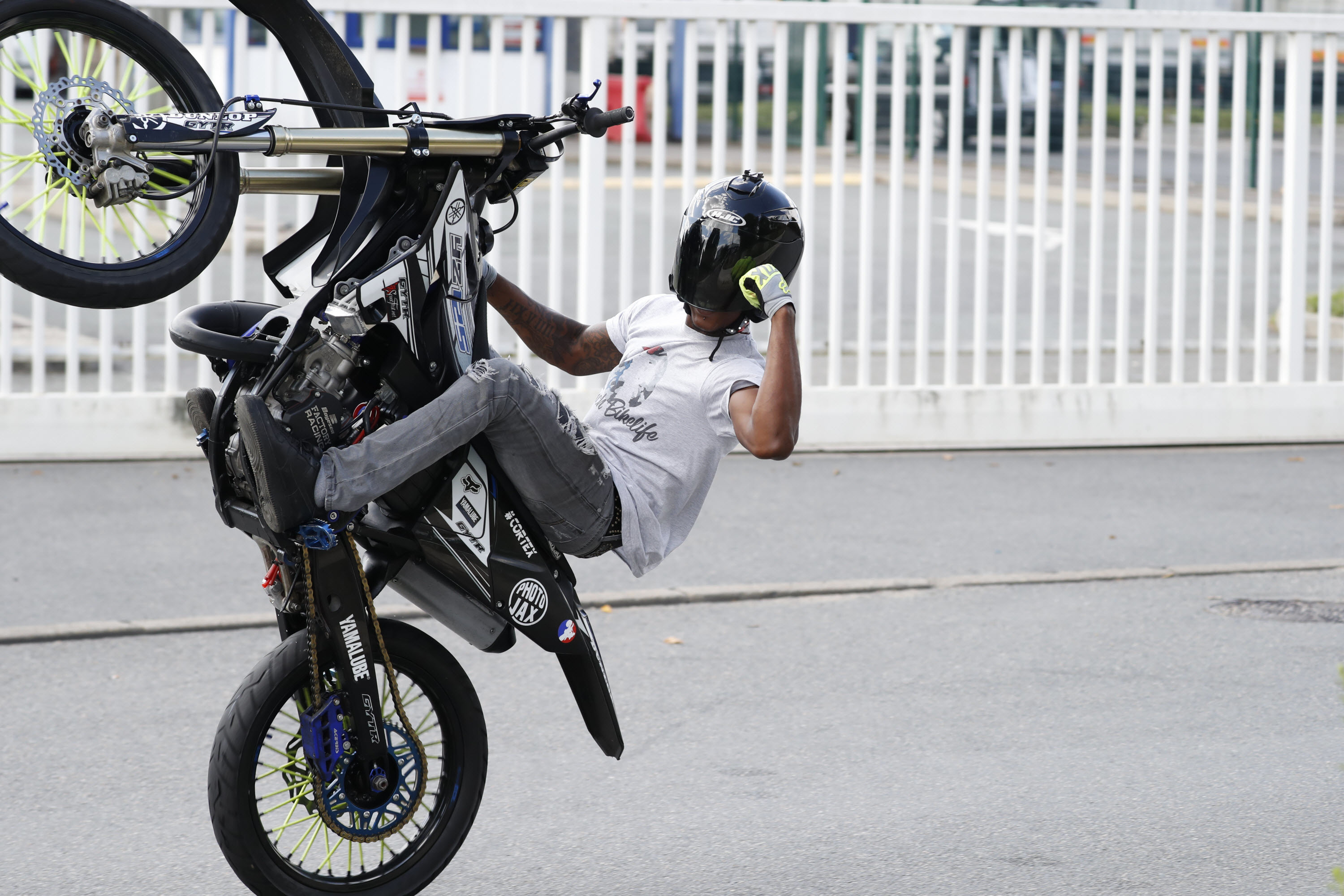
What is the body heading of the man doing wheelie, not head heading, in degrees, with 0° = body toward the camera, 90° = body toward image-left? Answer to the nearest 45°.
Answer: approximately 45°

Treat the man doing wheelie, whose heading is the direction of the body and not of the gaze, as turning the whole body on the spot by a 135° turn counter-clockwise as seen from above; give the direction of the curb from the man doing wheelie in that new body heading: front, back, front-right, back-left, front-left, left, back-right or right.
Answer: left

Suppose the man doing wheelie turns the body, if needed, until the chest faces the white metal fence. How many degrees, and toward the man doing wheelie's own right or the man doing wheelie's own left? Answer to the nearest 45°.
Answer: approximately 135° to the man doing wheelie's own right
